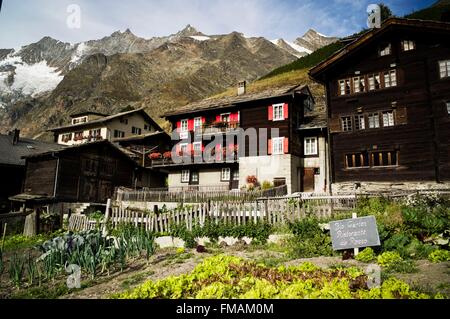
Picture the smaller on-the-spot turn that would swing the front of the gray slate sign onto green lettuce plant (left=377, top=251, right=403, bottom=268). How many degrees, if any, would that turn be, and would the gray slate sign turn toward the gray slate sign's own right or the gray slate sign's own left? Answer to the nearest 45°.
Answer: approximately 45° to the gray slate sign's own left

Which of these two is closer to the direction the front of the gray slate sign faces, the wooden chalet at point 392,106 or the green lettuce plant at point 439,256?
the green lettuce plant

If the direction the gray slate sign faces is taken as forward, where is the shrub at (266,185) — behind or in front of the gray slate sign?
behind

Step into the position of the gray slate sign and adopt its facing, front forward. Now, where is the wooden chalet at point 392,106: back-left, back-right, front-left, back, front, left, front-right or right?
back

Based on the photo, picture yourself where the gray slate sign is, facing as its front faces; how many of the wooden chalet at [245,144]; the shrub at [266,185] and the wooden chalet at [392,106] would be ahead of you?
0

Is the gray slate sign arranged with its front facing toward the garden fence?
no

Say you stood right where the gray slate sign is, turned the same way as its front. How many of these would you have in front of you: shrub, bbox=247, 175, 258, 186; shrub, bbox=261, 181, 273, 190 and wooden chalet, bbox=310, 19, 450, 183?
0

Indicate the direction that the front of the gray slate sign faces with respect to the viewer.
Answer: facing the viewer

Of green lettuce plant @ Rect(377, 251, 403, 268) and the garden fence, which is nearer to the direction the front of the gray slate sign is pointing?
the green lettuce plant

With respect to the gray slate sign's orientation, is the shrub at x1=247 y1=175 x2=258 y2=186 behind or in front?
behind

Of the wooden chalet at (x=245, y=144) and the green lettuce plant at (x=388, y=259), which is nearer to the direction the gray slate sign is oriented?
the green lettuce plant

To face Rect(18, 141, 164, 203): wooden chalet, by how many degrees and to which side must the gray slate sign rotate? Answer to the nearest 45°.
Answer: approximately 135° to its right

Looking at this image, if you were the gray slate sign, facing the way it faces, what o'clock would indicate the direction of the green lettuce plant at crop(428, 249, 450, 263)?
The green lettuce plant is roughly at 9 o'clock from the gray slate sign.

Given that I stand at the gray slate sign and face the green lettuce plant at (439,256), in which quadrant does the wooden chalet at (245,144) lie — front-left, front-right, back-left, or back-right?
back-left

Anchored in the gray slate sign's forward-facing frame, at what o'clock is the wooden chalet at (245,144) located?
The wooden chalet is roughly at 5 o'clock from the gray slate sign.
